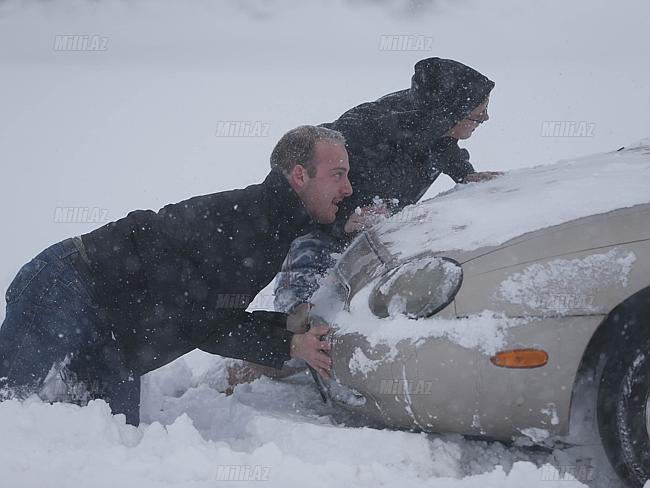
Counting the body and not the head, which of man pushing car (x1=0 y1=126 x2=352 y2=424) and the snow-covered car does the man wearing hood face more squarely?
the snow-covered car

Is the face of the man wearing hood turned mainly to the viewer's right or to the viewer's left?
to the viewer's right

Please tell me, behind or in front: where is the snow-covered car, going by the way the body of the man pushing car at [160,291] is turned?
in front

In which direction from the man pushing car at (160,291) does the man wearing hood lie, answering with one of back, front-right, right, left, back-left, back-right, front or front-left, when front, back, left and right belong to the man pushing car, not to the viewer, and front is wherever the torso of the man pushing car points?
front-left

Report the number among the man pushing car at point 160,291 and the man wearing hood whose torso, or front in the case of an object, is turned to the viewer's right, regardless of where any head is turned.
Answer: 2

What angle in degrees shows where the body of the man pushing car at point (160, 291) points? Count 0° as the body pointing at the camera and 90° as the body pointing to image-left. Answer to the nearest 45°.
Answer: approximately 270°

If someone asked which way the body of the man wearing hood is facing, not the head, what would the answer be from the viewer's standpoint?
to the viewer's right

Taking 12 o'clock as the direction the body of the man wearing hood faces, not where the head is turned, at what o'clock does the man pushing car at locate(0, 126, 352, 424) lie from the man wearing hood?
The man pushing car is roughly at 4 o'clock from the man wearing hood.
